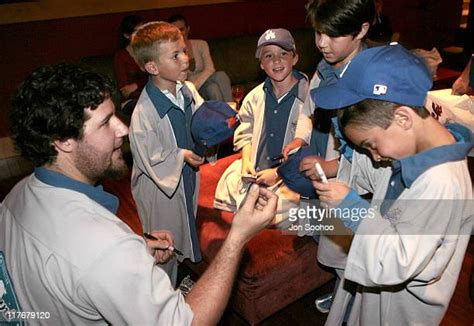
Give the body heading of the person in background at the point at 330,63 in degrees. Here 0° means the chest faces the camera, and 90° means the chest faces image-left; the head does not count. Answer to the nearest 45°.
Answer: approximately 45°

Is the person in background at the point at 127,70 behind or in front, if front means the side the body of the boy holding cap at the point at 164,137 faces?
behind

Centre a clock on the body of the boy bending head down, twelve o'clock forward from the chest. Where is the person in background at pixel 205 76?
The person in background is roughly at 2 o'clock from the boy bending head down.

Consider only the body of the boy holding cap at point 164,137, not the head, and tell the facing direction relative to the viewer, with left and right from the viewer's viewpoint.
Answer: facing the viewer and to the right of the viewer

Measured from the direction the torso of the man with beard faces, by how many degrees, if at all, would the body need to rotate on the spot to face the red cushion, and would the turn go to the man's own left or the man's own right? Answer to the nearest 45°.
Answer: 0° — they already face it

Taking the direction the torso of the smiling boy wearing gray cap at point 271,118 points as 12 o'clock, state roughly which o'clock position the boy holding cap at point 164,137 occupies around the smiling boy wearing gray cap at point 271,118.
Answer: the boy holding cap at point 164,137 is roughly at 2 o'clock from the smiling boy wearing gray cap at point 271,118.

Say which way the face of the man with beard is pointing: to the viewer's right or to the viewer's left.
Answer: to the viewer's right

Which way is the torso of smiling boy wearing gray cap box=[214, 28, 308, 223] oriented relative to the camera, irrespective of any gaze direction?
toward the camera

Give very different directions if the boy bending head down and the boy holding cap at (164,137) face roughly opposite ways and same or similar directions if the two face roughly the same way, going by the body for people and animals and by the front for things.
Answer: very different directions

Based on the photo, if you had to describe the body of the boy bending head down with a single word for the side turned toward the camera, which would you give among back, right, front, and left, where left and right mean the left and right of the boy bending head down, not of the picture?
left

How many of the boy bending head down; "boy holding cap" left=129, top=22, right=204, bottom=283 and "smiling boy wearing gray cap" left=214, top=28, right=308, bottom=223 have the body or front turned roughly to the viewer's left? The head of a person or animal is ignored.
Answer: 1

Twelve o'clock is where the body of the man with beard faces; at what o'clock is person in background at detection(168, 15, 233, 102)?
The person in background is roughly at 11 o'clock from the man with beard.

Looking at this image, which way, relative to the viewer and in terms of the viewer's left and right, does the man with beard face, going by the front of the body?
facing away from the viewer and to the right of the viewer

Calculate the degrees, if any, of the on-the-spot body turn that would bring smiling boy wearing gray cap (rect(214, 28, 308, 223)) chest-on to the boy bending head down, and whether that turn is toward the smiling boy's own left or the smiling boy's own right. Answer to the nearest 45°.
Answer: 0° — they already face them
